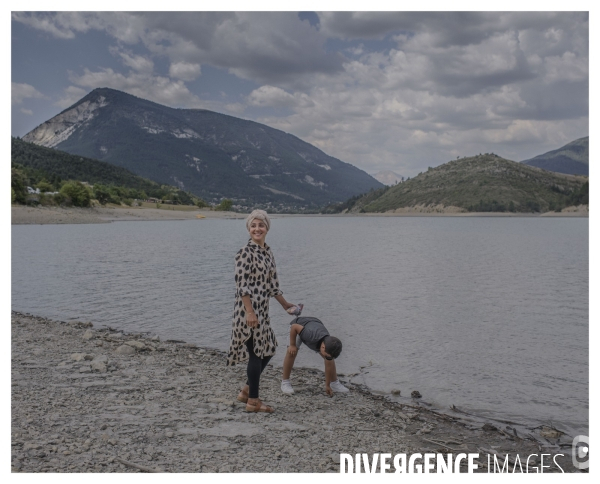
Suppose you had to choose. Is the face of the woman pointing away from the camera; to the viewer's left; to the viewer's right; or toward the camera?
toward the camera

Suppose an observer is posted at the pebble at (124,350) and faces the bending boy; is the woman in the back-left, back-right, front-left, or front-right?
front-right

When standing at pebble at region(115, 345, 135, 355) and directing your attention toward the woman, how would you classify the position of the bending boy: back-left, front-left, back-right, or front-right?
front-left

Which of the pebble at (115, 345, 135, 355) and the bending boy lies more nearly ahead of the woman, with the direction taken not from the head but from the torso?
the bending boy

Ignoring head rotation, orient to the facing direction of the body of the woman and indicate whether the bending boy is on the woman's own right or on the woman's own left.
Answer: on the woman's own left
